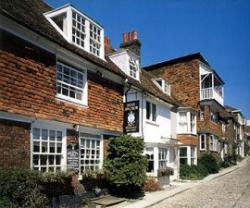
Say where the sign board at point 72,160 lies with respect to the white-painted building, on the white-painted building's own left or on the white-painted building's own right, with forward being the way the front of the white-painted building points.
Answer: on the white-painted building's own right

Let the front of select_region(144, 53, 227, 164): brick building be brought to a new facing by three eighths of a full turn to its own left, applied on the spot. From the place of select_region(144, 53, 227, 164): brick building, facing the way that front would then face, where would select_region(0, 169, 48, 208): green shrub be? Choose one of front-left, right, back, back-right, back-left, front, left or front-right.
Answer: back

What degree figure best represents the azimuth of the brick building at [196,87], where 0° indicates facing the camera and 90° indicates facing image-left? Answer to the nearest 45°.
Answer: approximately 315°

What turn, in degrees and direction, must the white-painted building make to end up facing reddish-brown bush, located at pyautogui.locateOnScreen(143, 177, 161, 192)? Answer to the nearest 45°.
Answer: approximately 45° to its right

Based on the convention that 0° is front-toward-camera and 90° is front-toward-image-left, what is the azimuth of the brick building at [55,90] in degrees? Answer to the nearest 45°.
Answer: approximately 315°

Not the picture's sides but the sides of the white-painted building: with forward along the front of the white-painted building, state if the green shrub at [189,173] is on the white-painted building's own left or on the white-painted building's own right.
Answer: on the white-painted building's own left

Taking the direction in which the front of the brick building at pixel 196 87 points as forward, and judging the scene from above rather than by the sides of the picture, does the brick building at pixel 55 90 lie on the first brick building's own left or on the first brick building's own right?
on the first brick building's own right

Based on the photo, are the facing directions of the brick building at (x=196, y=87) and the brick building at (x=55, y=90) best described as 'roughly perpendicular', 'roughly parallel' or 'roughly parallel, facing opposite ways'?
roughly parallel

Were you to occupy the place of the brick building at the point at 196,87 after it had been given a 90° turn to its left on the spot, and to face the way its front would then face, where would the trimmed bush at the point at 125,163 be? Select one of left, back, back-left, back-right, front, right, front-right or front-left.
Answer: back-right
